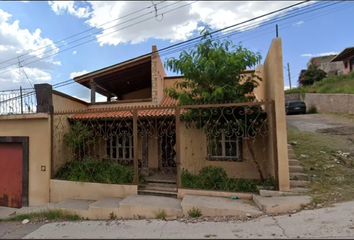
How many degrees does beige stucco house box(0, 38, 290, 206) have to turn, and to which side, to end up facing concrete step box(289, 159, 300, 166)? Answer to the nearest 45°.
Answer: approximately 90° to its left

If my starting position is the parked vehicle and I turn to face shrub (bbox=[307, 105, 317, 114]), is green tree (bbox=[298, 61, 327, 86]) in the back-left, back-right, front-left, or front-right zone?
front-left

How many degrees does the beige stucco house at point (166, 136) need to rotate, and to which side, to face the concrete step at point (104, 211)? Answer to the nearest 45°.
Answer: approximately 45° to its right

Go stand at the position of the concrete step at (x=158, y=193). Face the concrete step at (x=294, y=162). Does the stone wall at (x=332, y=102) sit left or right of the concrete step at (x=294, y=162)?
left

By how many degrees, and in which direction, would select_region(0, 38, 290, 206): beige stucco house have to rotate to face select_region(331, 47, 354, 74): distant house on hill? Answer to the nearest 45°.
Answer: approximately 135° to its left

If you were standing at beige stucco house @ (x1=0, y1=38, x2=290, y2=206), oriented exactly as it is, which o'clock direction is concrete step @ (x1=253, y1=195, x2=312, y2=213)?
The concrete step is roughly at 11 o'clock from the beige stucco house.

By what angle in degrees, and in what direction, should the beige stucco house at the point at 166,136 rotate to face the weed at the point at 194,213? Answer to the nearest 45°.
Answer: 0° — it already faces it

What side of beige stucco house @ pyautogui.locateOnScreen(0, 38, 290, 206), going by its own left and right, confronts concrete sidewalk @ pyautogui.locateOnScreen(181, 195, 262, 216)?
front

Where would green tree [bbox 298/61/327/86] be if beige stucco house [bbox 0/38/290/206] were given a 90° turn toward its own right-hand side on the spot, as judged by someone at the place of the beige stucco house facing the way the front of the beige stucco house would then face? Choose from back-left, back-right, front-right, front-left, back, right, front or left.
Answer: back-right

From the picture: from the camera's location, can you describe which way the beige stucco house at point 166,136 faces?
facing the viewer
